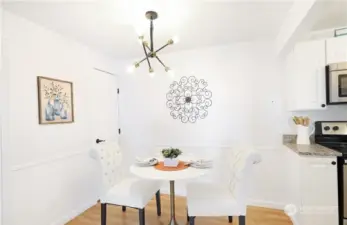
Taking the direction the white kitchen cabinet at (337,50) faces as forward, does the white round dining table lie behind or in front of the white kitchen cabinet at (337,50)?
in front

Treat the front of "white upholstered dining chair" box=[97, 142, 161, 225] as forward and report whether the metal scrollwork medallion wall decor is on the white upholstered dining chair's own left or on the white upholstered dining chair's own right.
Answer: on the white upholstered dining chair's own left

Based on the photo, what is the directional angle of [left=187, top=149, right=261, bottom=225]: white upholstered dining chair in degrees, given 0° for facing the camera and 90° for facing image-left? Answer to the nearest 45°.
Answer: approximately 90°

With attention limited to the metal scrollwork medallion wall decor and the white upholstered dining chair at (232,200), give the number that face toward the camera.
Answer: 1

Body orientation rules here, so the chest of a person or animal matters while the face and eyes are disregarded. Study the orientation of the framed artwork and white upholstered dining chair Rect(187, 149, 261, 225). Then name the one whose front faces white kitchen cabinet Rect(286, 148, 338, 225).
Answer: the framed artwork

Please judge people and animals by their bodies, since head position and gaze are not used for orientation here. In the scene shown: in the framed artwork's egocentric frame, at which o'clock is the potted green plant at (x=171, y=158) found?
The potted green plant is roughly at 12 o'clock from the framed artwork.

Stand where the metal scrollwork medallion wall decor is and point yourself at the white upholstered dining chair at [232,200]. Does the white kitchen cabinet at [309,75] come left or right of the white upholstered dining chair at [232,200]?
left

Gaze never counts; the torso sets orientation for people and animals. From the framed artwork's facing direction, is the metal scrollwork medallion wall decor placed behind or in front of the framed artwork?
in front

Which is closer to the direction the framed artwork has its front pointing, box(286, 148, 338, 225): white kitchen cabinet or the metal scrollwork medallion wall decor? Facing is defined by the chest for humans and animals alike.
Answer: the white kitchen cabinet

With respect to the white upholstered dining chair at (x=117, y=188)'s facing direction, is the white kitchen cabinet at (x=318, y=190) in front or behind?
in front
